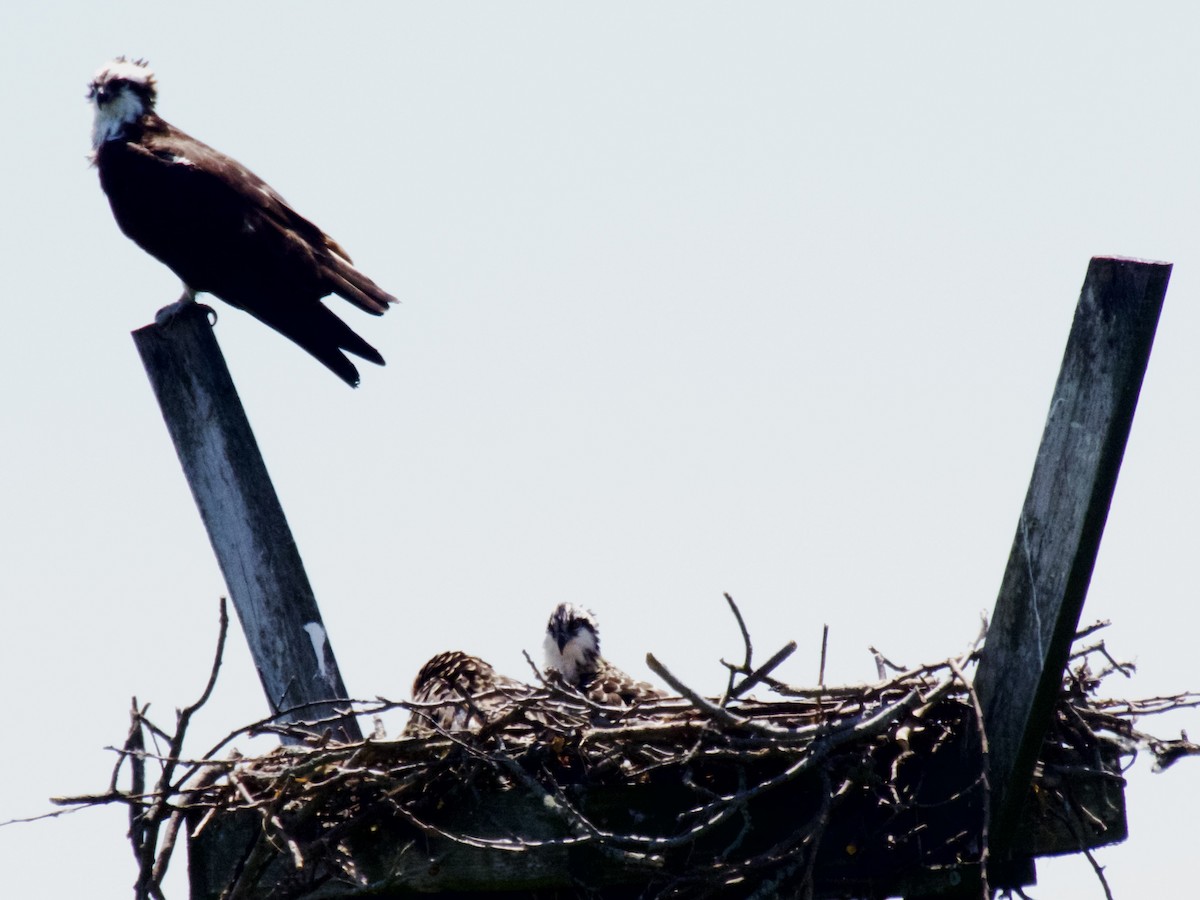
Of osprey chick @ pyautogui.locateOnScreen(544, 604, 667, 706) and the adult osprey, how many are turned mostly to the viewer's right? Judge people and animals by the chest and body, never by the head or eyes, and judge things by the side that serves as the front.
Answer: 0

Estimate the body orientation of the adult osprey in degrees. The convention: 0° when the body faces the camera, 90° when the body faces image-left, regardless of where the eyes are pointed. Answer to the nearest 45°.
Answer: approximately 90°

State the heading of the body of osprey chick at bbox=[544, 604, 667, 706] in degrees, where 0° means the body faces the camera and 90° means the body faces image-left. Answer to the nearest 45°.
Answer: approximately 45°
